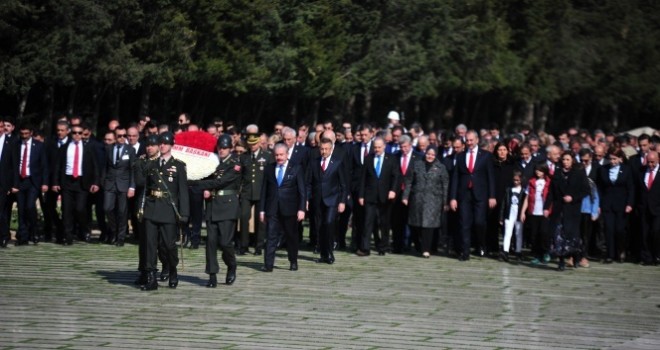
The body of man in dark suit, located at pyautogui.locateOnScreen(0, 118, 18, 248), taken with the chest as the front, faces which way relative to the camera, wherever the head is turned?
toward the camera

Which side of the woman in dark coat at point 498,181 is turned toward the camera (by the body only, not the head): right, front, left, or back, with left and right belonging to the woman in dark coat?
front

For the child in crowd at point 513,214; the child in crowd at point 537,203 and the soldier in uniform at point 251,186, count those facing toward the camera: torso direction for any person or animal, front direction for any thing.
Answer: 3

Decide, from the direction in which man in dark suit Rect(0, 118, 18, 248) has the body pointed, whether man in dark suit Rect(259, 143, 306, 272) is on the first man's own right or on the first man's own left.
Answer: on the first man's own left

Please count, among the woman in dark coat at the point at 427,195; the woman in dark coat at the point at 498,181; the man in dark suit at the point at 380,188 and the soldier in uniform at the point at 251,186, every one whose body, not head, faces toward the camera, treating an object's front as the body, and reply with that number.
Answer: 4

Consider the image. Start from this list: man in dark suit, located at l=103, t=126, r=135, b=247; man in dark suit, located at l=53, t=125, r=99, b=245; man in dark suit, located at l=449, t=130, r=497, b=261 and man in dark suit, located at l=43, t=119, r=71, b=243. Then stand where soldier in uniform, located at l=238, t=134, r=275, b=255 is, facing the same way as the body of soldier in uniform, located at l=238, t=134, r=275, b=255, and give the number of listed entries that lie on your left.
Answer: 1

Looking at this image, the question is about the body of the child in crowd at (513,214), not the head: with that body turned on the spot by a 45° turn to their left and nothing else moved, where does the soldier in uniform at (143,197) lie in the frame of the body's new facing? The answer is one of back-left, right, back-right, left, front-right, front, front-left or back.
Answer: right

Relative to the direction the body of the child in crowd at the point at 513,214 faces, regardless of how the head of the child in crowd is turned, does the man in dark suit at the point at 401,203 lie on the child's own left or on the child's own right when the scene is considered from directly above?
on the child's own right

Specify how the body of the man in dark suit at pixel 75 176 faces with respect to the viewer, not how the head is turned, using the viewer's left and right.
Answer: facing the viewer

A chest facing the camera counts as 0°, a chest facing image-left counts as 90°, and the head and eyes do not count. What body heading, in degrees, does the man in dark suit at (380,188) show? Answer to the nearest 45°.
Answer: approximately 0°

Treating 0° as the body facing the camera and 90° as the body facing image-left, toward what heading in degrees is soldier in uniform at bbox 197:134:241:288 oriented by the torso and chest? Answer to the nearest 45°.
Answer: approximately 45°

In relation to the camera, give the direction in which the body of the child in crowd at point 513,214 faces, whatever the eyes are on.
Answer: toward the camera

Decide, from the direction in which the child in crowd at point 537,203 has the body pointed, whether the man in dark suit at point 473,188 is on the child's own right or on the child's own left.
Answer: on the child's own right

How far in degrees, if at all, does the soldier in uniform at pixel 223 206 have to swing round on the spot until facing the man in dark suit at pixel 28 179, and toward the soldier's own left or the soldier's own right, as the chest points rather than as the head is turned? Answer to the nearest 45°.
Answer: approximately 90° to the soldier's own right

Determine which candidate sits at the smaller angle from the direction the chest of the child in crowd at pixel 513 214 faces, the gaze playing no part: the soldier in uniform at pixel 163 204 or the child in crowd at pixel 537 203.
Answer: the soldier in uniform
